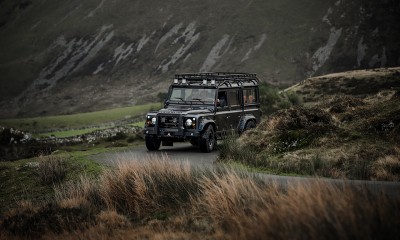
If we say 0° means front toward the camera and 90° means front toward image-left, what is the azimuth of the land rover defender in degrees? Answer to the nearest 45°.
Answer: approximately 45°

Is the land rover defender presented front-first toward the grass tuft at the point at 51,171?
yes
